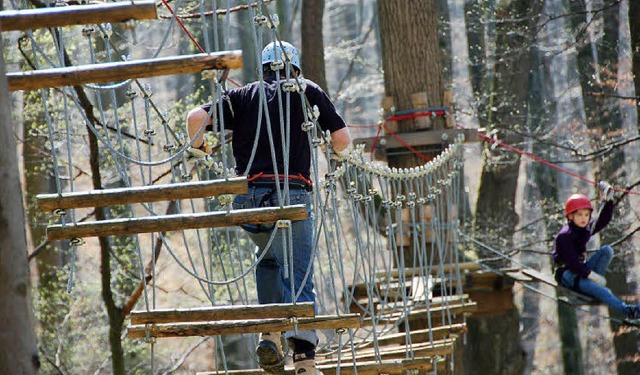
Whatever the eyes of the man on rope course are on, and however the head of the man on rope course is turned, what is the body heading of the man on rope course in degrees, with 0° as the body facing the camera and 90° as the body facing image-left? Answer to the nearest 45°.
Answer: approximately 180°

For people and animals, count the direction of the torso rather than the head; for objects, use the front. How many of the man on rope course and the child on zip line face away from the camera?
1

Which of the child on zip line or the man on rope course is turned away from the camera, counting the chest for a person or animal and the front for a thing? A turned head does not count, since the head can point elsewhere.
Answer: the man on rope course

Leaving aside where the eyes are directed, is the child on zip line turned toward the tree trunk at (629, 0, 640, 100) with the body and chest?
no

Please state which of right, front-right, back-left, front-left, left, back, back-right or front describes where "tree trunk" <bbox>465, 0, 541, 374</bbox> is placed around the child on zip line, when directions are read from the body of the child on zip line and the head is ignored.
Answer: back-left

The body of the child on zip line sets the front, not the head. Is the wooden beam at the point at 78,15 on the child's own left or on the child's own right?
on the child's own right

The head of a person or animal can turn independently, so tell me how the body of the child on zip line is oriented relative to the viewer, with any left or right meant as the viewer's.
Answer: facing the viewer and to the right of the viewer

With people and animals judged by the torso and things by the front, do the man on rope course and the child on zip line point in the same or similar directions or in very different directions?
very different directions

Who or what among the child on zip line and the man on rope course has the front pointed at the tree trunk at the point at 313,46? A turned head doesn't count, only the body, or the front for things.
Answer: the man on rope course

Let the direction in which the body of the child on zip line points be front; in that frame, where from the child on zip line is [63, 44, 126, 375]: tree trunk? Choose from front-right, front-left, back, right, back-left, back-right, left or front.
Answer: back-right
